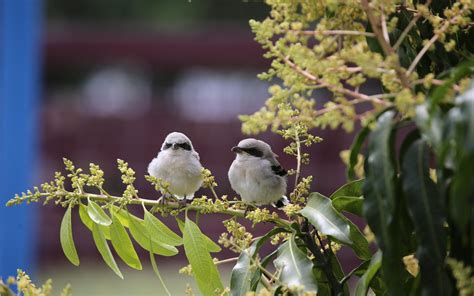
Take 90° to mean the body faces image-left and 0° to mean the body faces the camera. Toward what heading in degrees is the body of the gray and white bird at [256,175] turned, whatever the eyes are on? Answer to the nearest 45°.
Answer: approximately 45°

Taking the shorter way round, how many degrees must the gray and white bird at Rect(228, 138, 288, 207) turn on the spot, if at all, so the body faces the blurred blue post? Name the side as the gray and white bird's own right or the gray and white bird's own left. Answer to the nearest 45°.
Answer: approximately 90° to the gray and white bird's own right

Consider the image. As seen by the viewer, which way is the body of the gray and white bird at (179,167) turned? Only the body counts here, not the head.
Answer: toward the camera

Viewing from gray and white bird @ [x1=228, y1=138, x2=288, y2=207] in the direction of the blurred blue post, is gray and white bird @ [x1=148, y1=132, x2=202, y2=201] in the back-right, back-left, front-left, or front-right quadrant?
front-left

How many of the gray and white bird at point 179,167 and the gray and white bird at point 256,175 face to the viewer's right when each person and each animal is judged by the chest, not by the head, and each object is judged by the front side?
0

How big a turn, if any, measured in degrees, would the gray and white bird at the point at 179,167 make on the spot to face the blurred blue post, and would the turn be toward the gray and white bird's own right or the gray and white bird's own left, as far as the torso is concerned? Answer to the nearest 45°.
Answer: approximately 180°

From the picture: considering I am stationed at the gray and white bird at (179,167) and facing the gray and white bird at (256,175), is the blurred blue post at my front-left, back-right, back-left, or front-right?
back-left

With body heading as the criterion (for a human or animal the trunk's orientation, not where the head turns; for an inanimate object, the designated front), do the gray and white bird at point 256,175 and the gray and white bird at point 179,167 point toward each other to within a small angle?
no
